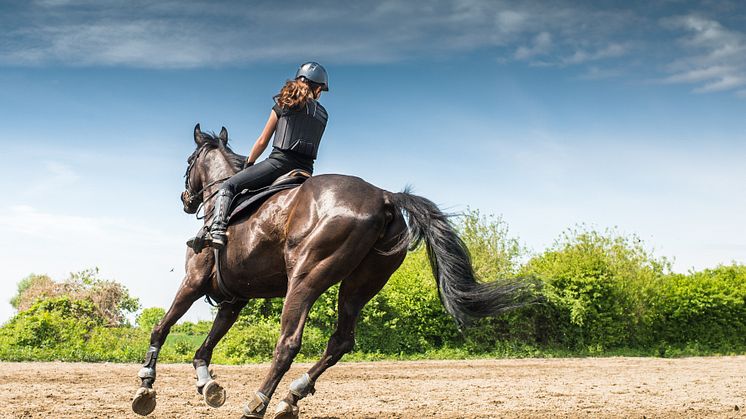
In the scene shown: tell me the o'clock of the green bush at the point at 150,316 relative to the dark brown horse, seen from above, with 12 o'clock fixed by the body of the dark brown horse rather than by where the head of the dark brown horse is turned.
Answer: The green bush is roughly at 1 o'clock from the dark brown horse.

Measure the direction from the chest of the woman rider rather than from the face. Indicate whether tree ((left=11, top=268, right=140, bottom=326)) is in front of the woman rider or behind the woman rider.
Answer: in front

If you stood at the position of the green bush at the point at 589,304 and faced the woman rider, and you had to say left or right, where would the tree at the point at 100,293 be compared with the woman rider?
right

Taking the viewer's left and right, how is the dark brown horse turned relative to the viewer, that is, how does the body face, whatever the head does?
facing away from the viewer and to the left of the viewer

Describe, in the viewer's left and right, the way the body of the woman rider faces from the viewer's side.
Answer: facing away from the viewer and to the left of the viewer

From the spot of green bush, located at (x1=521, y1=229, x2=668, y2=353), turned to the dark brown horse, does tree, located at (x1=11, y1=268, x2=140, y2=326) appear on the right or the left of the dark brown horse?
right

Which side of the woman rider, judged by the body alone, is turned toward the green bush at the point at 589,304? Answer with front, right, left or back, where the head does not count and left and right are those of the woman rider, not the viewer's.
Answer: right
